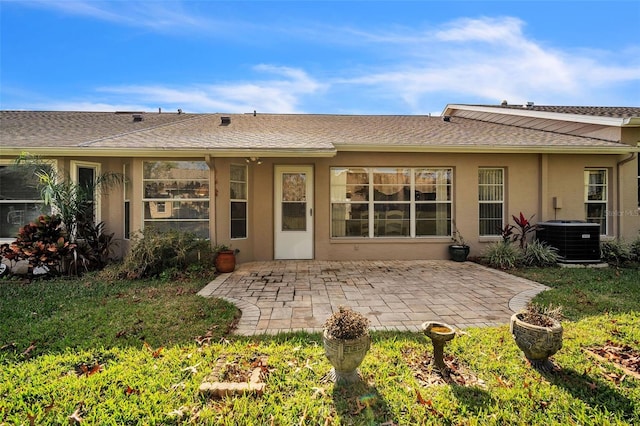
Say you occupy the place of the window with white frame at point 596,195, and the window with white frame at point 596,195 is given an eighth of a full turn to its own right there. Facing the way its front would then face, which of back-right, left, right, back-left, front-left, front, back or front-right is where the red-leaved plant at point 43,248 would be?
front

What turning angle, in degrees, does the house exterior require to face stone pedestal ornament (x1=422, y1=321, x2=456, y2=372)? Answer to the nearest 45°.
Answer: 0° — it already faces it

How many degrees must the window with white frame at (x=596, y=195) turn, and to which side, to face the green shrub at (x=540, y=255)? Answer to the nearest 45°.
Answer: approximately 45° to its right

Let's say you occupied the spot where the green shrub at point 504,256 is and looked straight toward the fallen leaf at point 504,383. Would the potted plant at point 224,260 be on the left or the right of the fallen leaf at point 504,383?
right

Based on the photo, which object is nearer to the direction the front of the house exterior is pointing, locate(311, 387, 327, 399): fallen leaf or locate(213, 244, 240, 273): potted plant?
the fallen leaf

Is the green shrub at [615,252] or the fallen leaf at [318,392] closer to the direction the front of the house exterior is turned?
the fallen leaf

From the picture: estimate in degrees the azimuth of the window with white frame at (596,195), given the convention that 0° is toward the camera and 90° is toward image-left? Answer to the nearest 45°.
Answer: approximately 0°

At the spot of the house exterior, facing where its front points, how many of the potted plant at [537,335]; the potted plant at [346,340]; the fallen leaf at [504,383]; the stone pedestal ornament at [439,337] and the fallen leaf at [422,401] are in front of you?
5

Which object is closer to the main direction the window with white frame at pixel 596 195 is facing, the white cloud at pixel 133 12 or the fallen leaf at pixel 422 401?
the fallen leaf

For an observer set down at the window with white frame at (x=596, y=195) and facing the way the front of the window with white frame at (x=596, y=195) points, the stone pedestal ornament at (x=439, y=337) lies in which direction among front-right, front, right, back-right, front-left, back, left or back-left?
front

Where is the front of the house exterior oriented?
toward the camera

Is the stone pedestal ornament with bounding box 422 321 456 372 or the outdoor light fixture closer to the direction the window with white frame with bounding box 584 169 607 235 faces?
the stone pedestal ornament
